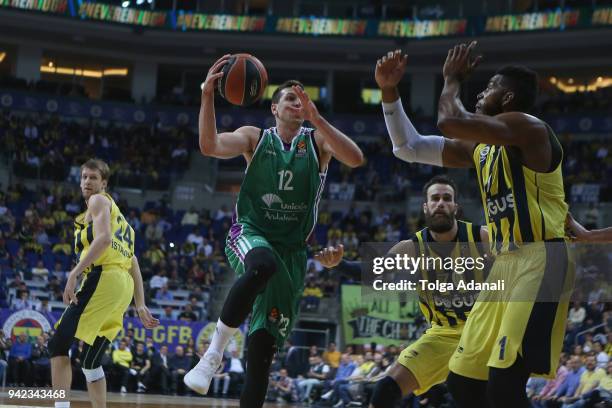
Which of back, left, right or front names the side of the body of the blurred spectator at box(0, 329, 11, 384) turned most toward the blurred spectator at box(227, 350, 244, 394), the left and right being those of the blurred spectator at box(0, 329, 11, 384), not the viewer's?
left

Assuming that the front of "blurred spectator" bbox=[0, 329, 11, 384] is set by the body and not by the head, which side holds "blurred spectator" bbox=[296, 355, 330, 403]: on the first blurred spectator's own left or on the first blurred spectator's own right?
on the first blurred spectator's own left

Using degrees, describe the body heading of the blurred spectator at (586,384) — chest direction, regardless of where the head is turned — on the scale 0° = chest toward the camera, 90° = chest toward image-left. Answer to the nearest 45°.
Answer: approximately 45°

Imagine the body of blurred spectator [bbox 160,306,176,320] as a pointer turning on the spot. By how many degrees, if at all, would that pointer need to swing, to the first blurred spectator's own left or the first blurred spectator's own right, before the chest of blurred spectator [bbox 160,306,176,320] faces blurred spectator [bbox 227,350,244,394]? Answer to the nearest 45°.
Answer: approximately 45° to the first blurred spectator's own left

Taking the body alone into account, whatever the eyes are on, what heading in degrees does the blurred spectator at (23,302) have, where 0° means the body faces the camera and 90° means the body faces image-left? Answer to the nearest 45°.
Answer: approximately 0°

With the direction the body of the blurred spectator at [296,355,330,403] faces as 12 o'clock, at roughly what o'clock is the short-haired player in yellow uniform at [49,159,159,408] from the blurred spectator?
The short-haired player in yellow uniform is roughly at 11 o'clock from the blurred spectator.

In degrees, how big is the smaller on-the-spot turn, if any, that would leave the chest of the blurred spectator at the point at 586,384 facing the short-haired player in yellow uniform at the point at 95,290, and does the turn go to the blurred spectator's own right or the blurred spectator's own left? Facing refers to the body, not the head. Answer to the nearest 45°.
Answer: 0° — they already face them

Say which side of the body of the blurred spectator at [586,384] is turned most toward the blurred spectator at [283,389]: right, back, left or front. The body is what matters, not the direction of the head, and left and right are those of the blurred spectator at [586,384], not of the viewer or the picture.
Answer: right

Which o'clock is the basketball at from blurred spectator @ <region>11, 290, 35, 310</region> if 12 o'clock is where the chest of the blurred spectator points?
The basketball is roughly at 12 o'clock from the blurred spectator.

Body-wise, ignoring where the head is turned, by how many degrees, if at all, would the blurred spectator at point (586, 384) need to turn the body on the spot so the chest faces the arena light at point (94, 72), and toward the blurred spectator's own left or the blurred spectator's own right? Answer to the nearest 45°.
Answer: approximately 90° to the blurred spectator's own right

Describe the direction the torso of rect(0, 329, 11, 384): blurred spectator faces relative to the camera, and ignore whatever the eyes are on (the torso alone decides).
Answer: toward the camera
